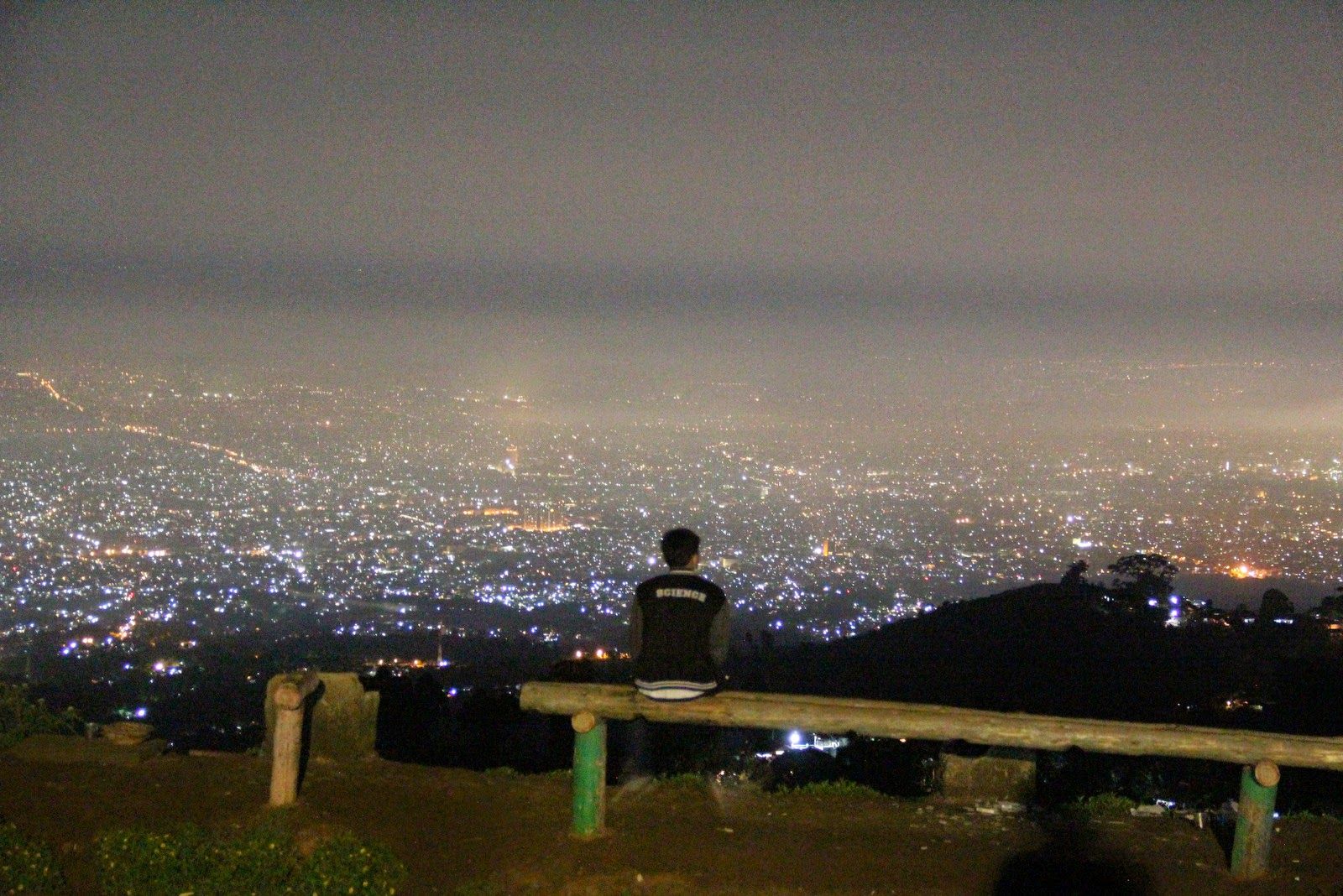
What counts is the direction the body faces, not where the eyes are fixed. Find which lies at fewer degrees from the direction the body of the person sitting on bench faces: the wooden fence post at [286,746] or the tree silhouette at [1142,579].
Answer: the tree silhouette

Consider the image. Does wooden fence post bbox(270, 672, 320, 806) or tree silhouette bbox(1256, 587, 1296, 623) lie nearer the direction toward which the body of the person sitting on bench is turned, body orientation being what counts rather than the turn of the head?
the tree silhouette

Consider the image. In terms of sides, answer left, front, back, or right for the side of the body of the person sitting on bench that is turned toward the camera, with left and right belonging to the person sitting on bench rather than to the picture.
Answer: back

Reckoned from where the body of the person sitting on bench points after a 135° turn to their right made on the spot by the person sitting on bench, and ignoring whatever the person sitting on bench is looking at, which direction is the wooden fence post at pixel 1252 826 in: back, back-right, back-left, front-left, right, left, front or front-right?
front-left

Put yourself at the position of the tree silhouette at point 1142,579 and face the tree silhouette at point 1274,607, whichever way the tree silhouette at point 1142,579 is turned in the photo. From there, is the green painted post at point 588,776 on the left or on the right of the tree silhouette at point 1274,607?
right

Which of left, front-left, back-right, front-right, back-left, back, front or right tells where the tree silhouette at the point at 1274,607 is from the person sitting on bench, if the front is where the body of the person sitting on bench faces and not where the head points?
front-right

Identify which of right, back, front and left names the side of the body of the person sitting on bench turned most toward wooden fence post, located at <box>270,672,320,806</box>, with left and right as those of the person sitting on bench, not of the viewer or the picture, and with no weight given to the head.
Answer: left

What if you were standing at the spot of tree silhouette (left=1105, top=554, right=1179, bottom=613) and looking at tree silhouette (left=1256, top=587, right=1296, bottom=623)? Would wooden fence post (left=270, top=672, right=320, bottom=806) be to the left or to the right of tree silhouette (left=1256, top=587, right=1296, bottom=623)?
right

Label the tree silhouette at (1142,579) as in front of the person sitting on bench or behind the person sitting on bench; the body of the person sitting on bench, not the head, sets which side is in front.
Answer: in front
